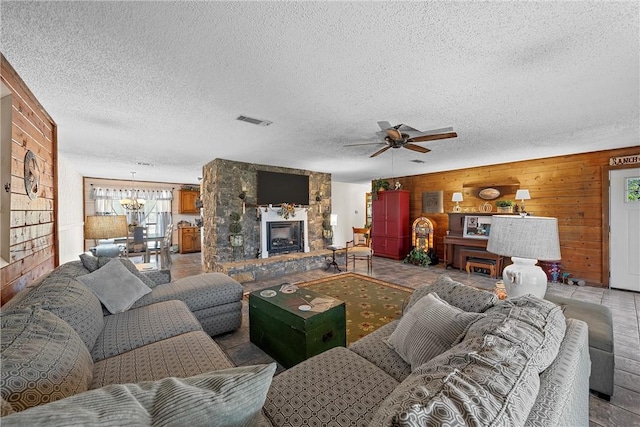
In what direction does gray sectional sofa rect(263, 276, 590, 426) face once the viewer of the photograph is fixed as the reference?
facing away from the viewer and to the left of the viewer

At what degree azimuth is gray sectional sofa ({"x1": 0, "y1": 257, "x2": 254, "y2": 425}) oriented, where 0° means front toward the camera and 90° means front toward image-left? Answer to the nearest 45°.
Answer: approximately 270°

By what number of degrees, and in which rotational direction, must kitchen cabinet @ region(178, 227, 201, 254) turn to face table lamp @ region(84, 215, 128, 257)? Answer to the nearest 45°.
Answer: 0° — it already faces it

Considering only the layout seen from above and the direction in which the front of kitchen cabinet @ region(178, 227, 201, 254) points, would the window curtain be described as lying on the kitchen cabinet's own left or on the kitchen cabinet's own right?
on the kitchen cabinet's own right

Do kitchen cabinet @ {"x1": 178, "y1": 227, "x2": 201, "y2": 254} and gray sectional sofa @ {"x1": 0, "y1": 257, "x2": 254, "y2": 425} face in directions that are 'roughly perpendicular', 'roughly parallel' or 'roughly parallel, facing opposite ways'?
roughly perpendicular

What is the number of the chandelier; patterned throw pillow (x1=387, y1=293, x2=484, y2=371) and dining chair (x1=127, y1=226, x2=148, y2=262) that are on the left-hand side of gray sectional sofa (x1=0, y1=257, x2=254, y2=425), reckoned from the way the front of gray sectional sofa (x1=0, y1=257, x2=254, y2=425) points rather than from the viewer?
2

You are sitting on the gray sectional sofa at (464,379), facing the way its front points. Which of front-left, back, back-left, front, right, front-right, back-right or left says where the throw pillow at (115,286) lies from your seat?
front-left

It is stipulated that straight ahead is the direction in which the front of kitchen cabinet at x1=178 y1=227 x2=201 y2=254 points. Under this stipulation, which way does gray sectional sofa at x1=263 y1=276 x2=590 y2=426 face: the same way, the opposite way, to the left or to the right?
the opposite way

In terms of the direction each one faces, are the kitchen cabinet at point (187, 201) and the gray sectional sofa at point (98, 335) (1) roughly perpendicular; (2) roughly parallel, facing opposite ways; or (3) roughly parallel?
roughly perpendicular

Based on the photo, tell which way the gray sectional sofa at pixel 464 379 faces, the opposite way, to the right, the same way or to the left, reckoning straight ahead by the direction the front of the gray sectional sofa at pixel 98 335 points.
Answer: to the left

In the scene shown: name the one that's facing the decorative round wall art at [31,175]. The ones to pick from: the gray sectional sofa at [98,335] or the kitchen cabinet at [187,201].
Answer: the kitchen cabinet

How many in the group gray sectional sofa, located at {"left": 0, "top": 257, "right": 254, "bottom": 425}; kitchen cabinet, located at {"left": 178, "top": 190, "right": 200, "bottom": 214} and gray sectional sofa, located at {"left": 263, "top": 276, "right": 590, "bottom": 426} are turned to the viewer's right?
1
